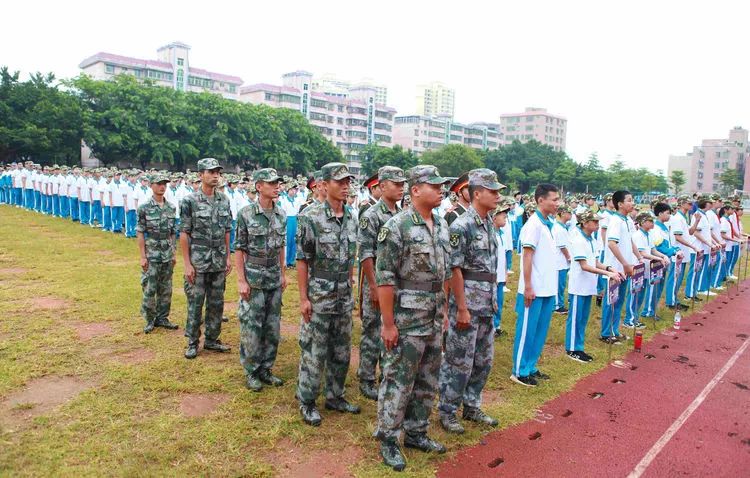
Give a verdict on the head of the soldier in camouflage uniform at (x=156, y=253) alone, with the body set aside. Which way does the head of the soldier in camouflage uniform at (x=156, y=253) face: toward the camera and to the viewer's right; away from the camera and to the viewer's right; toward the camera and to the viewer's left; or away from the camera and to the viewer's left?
toward the camera and to the viewer's right

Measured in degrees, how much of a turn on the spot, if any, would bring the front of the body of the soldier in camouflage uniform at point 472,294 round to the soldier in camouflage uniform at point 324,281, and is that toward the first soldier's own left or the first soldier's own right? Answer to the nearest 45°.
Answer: approximately 135° to the first soldier's own right

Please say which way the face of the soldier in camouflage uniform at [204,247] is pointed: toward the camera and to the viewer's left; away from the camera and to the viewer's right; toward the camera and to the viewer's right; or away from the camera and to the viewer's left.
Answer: toward the camera and to the viewer's right

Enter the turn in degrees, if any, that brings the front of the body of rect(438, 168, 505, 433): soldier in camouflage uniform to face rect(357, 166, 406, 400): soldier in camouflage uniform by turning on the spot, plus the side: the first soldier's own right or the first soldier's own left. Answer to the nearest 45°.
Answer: approximately 135° to the first soldier's own right

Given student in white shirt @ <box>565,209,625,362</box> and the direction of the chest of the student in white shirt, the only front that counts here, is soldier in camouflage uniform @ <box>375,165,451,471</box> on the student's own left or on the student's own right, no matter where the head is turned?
on the student's own right
